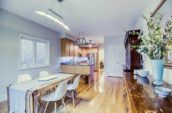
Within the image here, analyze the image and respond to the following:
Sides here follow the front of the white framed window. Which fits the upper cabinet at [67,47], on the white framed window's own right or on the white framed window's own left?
on the white framed window's own left

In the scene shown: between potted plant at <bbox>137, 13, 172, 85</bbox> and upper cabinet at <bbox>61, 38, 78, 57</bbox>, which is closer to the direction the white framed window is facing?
the potted plant

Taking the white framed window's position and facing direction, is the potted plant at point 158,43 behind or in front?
in front

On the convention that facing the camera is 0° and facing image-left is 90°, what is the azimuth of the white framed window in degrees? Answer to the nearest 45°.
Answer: approximately 315°

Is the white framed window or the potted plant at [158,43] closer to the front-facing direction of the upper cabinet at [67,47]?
the potted plant

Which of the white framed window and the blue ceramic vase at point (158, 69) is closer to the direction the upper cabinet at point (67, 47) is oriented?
the blue ceramic vase
